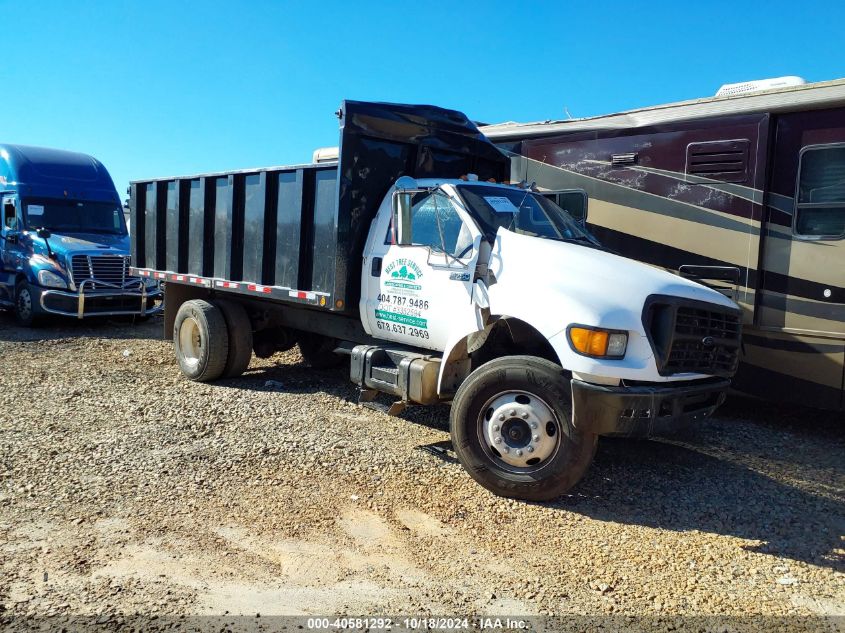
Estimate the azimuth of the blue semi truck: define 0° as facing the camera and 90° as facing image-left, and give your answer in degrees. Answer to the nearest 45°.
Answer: approximately 315°

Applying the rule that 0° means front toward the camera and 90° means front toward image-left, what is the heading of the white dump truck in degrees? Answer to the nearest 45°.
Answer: approximately 315°

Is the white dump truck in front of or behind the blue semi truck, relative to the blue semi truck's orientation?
in front

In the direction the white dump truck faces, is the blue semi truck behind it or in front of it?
behind

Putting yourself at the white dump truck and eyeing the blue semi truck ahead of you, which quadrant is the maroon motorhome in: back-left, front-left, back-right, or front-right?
back-right

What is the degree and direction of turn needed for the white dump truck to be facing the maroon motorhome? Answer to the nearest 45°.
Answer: approximately 45° to its left

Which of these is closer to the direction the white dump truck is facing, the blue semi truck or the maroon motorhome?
the maroon motorhome

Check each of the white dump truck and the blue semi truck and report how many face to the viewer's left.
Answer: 0

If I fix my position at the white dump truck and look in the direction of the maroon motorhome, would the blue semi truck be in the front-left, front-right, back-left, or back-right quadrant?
back-left
